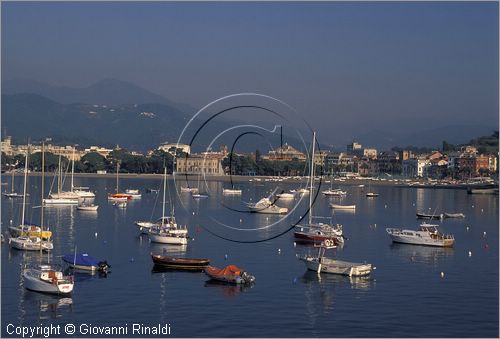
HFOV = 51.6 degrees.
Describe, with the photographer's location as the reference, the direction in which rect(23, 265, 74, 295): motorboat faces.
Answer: facing away from the viewer and to the left of the viewer

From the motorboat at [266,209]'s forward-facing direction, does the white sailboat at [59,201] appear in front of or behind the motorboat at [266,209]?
in front

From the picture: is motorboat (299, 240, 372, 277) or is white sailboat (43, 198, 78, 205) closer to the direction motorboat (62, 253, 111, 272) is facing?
the white sailboat

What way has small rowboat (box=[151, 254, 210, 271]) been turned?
to the viewer's left

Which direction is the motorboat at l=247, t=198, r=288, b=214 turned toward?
to the viewer's left

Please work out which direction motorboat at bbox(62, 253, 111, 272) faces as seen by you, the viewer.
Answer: facing to the left of the viewer

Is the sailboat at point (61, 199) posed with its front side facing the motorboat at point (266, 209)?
no

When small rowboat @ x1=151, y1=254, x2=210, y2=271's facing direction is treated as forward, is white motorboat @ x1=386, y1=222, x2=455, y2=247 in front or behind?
behind

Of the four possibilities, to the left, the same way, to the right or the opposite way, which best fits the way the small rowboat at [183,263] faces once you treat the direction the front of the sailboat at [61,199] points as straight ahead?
the same way

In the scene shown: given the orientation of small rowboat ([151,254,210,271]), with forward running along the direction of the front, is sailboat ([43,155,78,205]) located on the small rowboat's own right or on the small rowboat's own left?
on the small rowboat's own right

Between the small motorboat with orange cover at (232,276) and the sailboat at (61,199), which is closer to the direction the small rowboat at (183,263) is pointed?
the sailboat

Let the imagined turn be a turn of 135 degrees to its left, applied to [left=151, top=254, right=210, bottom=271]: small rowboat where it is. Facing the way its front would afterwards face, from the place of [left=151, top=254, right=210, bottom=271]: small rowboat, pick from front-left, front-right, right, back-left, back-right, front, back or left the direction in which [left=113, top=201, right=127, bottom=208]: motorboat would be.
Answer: back-left

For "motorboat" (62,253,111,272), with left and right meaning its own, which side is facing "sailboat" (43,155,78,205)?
right

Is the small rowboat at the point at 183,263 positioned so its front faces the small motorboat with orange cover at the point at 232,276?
no

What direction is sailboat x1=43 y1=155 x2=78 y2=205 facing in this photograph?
to the viewer's left

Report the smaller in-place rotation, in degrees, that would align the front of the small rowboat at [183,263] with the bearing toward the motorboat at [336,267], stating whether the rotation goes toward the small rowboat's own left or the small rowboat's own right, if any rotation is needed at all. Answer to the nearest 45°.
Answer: approximately 180°

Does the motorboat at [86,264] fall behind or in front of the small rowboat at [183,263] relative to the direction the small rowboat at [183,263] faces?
in front
